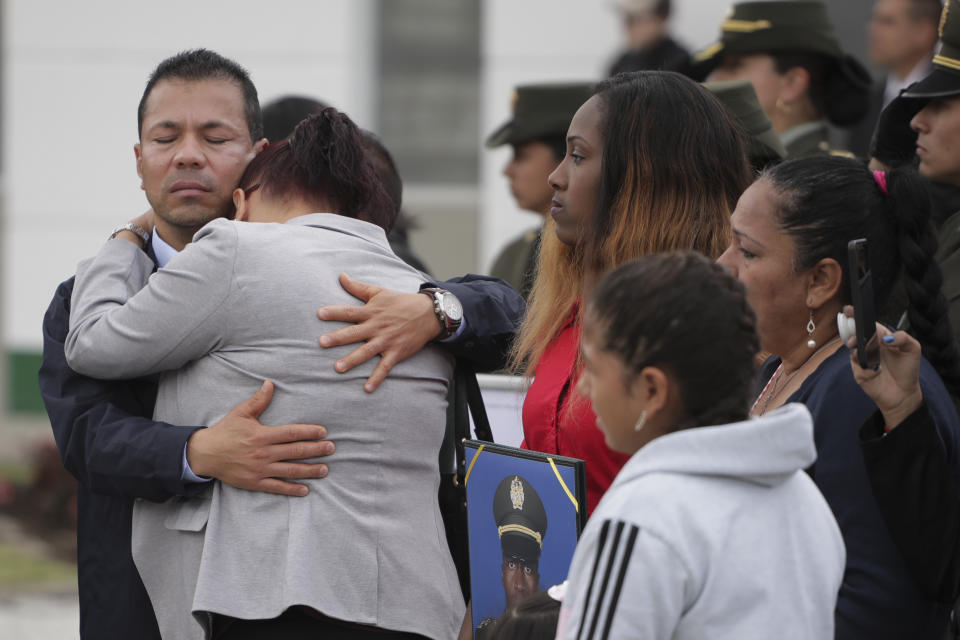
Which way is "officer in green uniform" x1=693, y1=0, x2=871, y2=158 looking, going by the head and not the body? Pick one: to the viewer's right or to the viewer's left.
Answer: to the viewer's left

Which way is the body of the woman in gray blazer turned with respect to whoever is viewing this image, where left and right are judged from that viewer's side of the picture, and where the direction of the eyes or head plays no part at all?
facing away from the viewer and to the left of the viewer

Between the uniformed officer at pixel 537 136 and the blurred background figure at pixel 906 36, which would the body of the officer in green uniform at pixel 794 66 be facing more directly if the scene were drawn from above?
the uniformed officer

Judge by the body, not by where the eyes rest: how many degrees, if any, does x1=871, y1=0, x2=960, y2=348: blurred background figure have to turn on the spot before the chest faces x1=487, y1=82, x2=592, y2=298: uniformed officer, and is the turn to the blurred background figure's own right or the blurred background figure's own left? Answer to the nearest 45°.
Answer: approximately 45° to the blurred background figure's own right

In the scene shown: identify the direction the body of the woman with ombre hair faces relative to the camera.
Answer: to the viewer's left

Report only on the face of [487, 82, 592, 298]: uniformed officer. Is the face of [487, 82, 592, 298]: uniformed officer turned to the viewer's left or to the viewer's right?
to the viewer's left
